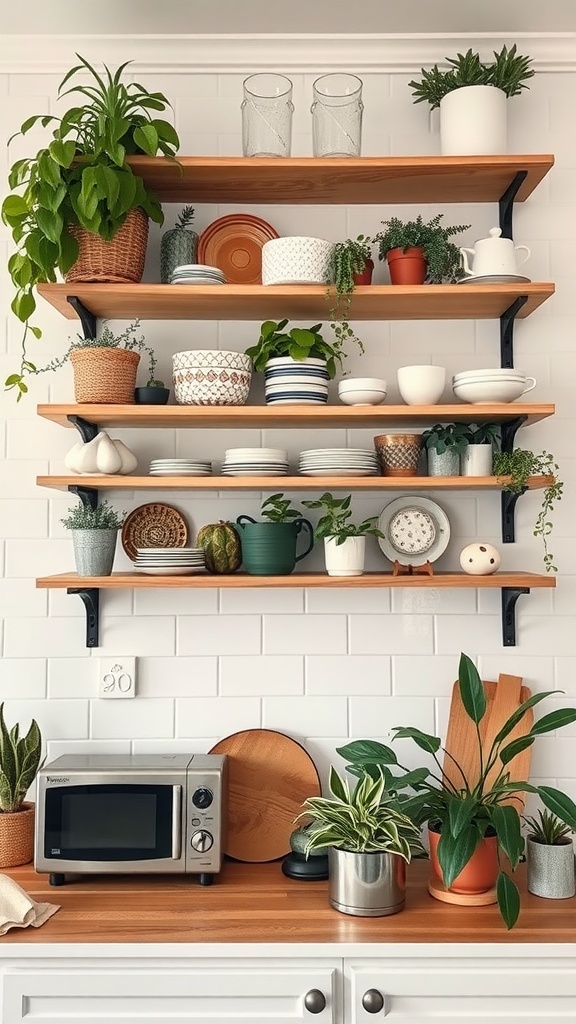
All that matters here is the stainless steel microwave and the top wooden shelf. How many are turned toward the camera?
2

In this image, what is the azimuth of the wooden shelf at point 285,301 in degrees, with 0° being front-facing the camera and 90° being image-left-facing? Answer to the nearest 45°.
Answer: approximately 0°
